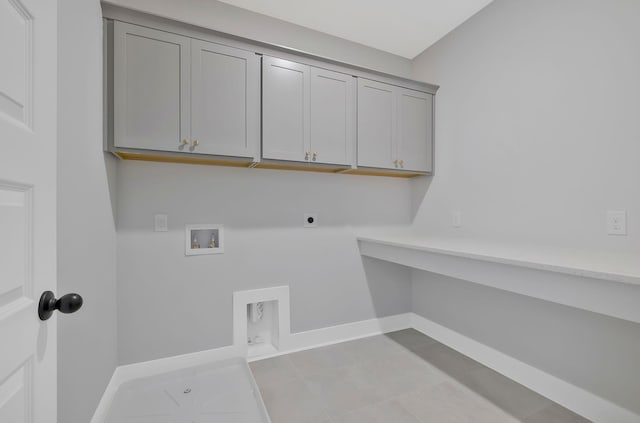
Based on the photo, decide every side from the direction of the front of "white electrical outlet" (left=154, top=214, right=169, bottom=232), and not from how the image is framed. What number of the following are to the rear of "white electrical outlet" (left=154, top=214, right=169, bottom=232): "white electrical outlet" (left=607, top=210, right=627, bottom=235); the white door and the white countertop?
0

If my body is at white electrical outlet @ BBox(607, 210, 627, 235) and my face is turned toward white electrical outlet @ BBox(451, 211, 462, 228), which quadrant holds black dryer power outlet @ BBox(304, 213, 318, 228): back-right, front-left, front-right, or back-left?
front-left

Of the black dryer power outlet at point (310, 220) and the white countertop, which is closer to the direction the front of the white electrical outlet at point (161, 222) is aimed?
the white countertop

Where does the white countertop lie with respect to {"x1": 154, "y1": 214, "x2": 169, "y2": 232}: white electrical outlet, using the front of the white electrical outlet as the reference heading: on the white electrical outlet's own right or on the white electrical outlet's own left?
on the white electrical outlet's own left

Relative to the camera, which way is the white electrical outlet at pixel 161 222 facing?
toward the camera

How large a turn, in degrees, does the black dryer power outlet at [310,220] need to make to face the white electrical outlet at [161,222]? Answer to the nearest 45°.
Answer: approximately 45° to its right

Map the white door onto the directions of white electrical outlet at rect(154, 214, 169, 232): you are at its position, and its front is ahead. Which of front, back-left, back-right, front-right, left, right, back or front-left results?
front

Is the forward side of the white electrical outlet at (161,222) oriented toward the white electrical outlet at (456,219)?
no

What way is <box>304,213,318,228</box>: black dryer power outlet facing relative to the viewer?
toward the camera

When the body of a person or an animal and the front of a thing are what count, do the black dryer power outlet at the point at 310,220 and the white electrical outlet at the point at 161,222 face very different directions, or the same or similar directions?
same or similar directions

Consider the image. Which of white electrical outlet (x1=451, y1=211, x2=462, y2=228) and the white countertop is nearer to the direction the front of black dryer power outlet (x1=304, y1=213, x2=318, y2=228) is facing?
the white countertop

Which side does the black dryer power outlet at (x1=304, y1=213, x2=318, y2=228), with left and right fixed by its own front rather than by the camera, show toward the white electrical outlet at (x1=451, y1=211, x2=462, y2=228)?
left

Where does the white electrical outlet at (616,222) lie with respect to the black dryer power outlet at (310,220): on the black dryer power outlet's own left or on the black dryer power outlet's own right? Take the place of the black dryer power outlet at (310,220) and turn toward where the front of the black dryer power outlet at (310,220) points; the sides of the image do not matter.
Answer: on the black dryer power outlet's own left

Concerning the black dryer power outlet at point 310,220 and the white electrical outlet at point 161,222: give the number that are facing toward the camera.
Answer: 2

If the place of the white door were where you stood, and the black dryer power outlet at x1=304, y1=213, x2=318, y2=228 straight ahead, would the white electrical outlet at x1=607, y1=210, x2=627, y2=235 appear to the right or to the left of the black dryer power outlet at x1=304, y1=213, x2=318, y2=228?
right

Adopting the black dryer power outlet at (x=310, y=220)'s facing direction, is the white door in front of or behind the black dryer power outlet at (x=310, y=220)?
in front

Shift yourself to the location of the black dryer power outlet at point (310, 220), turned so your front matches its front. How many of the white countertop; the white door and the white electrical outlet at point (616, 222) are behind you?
0
